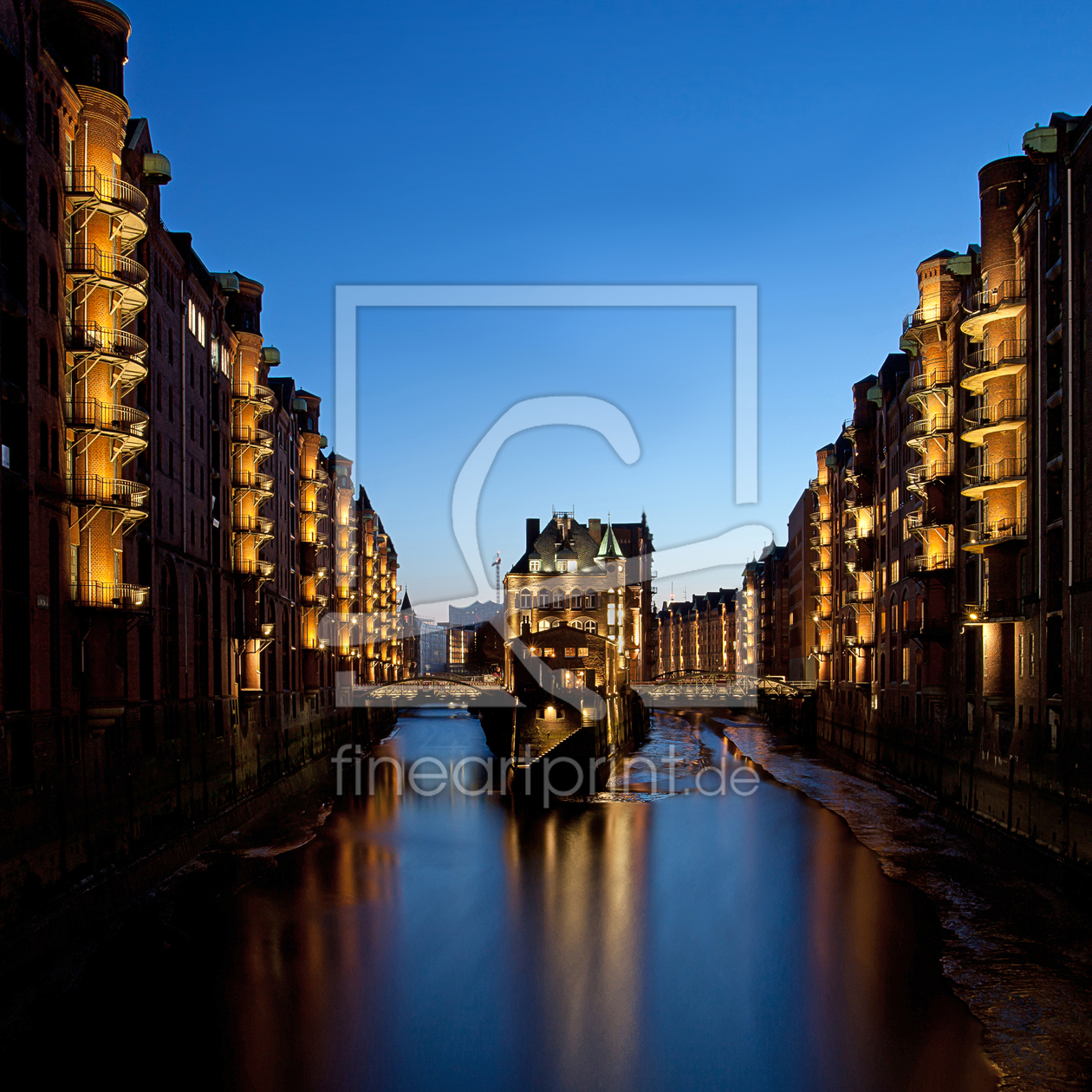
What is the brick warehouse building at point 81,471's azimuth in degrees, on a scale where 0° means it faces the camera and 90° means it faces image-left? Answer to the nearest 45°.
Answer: approximately 270°

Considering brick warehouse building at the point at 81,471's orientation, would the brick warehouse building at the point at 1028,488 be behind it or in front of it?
in front

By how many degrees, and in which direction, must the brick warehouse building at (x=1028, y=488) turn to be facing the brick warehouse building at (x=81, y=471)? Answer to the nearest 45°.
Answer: approximately 45° to its left

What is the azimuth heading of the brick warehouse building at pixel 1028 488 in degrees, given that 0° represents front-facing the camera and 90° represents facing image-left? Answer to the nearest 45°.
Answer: approximately 90°

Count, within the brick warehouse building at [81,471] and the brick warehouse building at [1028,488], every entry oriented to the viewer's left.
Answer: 1
